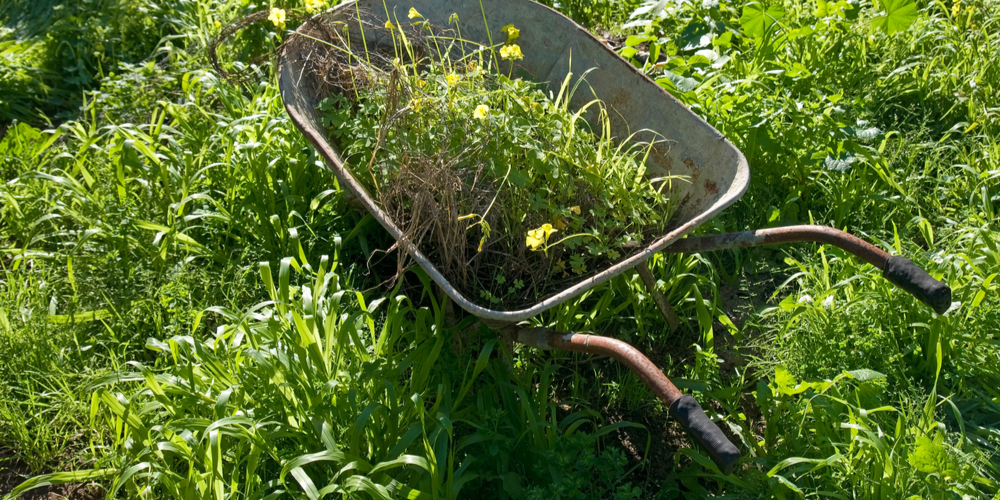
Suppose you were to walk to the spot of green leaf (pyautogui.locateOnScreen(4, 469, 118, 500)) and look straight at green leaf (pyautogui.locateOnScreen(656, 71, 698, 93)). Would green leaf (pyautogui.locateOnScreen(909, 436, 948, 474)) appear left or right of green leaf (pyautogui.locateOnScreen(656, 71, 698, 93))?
right

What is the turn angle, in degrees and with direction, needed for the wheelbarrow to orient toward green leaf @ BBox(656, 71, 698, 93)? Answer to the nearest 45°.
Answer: approximately 45° to its right

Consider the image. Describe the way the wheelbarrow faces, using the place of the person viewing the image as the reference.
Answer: facing away from the viewer and to the left of the viewer

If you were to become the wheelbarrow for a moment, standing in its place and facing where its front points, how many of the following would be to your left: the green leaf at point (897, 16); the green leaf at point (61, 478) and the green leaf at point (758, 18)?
1

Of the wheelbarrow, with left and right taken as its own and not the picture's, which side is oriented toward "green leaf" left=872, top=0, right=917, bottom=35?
right

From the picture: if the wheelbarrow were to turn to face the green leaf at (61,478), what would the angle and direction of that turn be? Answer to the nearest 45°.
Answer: approximately 90° to its left

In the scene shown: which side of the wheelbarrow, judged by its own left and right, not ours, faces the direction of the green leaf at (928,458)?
back

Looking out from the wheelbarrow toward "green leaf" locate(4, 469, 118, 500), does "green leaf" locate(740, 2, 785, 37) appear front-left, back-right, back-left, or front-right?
back-right
